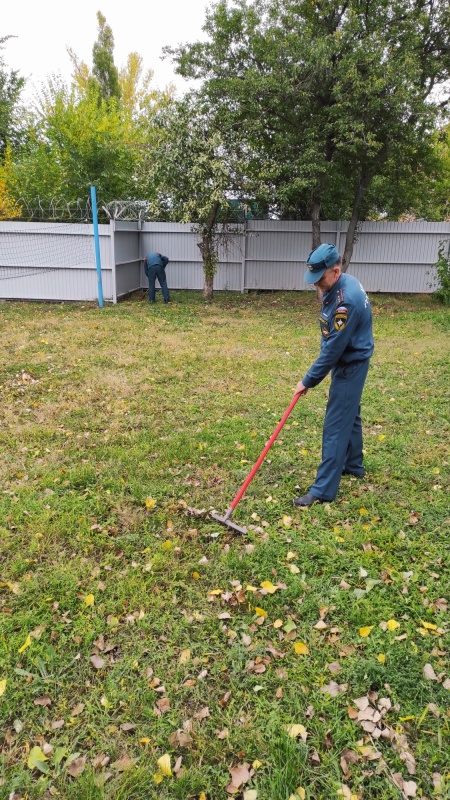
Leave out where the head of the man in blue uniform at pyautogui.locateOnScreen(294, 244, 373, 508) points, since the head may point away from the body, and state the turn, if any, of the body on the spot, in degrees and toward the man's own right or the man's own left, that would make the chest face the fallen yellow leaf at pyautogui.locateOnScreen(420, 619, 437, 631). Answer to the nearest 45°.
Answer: approximately 135° to the man's own left

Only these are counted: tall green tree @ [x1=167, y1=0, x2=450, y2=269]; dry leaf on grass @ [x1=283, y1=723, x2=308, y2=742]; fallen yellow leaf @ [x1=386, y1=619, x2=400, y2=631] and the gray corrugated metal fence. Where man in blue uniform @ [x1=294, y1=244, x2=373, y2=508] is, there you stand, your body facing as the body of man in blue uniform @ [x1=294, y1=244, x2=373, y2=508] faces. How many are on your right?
2

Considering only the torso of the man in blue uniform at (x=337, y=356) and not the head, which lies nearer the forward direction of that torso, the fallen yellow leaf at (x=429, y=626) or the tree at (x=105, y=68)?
the tree

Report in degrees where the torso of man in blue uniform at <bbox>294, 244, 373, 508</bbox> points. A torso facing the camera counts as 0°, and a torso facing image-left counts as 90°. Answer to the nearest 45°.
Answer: approximately 90°

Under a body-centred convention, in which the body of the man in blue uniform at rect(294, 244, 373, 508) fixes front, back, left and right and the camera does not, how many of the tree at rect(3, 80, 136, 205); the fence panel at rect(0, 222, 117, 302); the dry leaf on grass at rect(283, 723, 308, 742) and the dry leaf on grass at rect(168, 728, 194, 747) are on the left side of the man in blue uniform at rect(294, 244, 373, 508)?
2

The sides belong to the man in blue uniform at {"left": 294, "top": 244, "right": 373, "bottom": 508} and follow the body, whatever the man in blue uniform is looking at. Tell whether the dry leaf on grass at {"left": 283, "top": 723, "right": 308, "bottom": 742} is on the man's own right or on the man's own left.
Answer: on the man's own left

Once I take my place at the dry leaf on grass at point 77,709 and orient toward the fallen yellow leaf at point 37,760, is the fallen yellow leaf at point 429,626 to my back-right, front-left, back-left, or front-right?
back-left

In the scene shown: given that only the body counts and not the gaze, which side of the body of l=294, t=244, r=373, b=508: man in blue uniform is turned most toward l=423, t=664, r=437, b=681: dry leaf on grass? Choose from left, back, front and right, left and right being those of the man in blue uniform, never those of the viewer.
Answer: left
